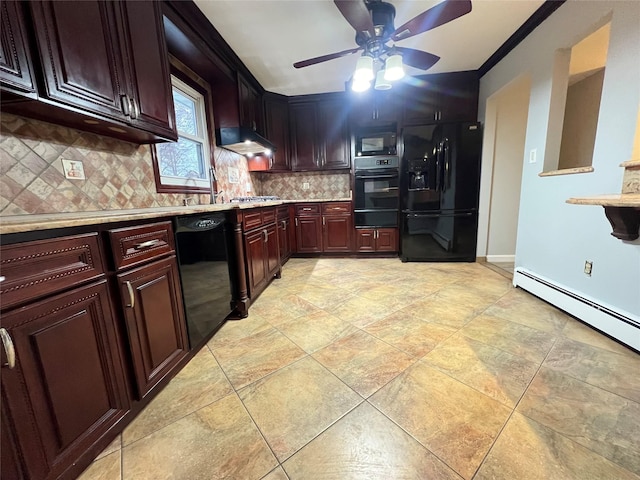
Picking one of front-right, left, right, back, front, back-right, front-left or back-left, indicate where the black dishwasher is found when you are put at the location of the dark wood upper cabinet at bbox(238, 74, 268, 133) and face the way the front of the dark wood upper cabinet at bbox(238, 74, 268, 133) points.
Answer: right

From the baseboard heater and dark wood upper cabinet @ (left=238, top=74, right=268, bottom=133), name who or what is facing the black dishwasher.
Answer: the baseboard heater

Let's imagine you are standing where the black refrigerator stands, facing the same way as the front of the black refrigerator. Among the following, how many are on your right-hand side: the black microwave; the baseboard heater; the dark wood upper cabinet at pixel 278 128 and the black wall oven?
3

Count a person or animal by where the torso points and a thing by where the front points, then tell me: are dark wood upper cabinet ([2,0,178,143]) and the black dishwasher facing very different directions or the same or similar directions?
same or similar directions

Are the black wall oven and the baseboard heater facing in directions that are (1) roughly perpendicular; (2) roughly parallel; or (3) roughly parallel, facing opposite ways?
roughly perpendicular

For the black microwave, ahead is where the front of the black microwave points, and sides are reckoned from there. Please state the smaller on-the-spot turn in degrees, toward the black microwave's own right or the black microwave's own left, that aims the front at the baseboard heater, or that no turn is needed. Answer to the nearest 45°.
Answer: approximately 45° to the black microwave's own left

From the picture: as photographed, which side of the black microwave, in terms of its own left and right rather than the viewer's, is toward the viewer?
front

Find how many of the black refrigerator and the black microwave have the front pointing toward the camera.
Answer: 2

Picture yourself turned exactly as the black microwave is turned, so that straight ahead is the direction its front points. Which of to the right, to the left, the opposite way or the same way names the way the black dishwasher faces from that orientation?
to the left

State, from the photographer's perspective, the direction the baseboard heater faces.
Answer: facing the viewer and to the left of the viewer

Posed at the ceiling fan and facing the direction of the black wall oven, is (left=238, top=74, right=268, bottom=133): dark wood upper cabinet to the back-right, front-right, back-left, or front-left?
front-left

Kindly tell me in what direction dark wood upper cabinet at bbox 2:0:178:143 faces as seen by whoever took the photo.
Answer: facing the viewer and to the right of the viewer

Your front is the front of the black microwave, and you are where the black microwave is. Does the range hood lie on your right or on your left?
on your right

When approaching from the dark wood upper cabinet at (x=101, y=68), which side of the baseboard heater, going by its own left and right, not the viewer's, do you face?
front

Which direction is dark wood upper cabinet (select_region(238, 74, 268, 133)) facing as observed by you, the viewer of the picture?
facing to the right of the viewer

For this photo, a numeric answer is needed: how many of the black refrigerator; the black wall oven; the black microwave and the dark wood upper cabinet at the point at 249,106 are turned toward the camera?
3

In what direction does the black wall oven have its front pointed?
toward the camera

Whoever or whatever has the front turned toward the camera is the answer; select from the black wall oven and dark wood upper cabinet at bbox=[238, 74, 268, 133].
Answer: the black wall oven

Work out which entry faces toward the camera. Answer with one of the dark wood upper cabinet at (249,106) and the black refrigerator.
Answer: the black refrigerator
